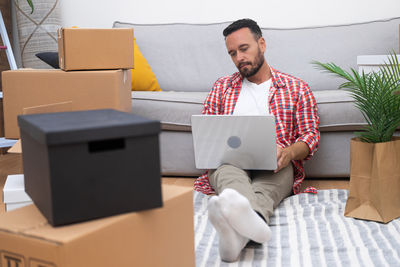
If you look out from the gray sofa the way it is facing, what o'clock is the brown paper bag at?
The brown paper bag is roughly at 11 o'clock from the gray sofa.

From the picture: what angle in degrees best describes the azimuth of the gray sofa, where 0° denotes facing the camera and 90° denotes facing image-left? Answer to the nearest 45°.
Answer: approximately 0°

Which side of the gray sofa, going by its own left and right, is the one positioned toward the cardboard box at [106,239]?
front

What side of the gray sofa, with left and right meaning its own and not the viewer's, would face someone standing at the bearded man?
front

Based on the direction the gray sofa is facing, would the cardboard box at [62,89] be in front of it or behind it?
in front
